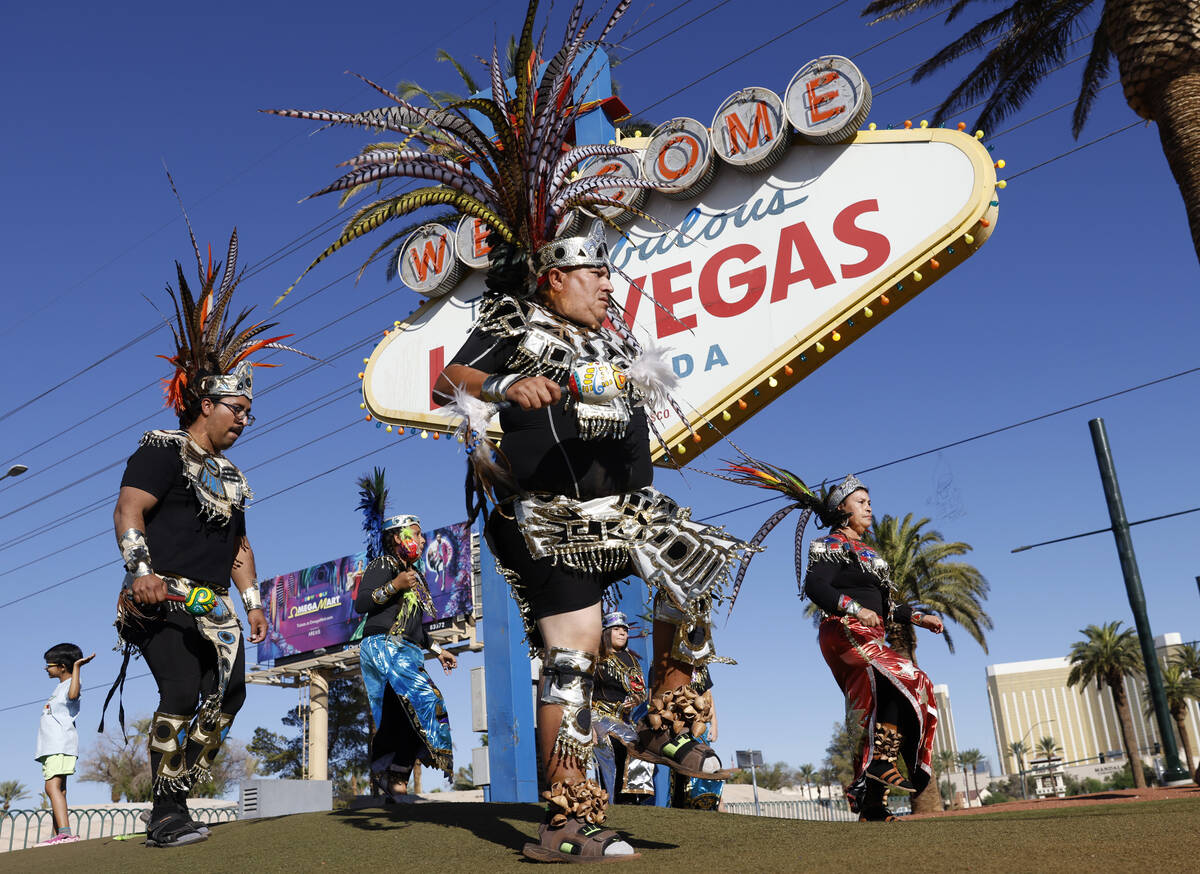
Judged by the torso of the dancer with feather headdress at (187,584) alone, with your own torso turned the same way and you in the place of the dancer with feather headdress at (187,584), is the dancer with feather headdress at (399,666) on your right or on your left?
on your left

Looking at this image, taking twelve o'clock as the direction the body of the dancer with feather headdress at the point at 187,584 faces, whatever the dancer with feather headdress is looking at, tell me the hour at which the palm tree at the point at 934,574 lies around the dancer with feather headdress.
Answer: The palm tree is roughly at 9 o'clock from the dancer with feather headdress.

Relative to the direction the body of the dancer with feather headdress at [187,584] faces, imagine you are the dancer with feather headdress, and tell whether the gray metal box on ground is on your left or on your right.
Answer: on your left

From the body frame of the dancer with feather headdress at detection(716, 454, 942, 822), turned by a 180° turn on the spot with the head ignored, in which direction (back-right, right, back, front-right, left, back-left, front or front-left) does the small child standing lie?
front-left

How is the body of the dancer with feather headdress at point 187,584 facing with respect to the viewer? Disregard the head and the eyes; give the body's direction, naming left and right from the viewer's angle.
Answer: facing the viewer and to the right of the viewer

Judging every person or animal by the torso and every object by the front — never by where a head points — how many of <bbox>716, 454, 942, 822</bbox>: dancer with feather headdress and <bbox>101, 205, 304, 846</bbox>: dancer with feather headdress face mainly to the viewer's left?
0

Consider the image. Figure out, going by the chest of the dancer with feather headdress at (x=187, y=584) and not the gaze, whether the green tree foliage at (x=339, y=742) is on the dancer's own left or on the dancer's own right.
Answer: on the dancer's own left

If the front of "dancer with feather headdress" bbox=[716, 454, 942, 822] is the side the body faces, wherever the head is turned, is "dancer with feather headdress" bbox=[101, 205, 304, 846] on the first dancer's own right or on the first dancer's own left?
on the first dancer's own right

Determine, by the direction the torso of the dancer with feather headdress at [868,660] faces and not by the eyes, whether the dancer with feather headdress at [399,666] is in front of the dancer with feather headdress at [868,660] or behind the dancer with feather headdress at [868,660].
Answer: behind

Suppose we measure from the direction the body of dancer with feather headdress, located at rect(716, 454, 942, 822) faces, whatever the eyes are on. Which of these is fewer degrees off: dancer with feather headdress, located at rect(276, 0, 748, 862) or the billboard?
the dancer with feather headdress

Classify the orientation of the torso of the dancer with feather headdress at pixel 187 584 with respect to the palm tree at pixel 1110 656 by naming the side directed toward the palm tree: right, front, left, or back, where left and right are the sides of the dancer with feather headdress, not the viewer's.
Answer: left
